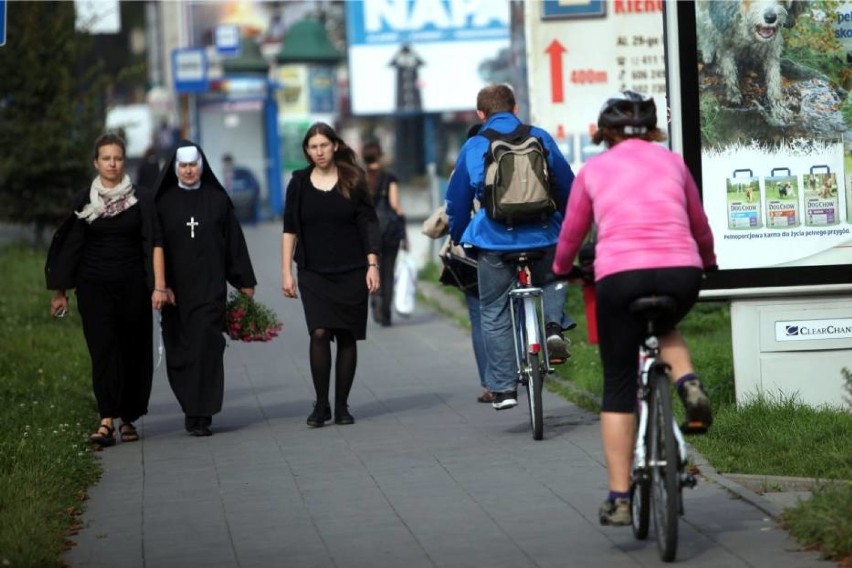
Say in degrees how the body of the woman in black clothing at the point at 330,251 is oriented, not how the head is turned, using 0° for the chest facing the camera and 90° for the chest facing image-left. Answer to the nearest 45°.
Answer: approximately 0°

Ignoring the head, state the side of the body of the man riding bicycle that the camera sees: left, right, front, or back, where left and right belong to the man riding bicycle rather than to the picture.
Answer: back

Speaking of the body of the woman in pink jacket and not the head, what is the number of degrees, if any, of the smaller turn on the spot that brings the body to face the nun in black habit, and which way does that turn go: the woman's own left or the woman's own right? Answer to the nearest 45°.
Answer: approximately 45° to the woman's own left

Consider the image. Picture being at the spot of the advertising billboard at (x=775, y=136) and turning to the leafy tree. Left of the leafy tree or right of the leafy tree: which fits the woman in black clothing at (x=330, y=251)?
left

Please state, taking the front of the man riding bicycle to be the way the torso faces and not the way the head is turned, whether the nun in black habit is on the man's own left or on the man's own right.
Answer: on the man's own left

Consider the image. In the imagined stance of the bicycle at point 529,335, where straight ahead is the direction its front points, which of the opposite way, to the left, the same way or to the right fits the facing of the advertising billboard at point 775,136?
the opposite way

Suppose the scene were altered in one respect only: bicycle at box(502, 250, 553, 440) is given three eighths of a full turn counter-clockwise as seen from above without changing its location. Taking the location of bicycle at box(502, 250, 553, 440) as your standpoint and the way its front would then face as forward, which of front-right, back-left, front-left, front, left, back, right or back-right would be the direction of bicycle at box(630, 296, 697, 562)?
front-left

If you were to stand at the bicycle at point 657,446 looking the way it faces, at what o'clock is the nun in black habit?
The nun in black habit is roughly at 11 o'clock from the bicycle.

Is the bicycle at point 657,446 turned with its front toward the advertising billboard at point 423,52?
yes

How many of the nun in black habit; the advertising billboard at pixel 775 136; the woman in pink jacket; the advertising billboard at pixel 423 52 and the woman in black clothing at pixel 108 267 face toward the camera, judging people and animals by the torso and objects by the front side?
4

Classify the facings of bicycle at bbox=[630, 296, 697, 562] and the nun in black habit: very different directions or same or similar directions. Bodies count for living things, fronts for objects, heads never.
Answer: very different directions

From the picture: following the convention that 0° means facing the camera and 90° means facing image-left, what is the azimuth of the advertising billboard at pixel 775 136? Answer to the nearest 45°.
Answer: approximately 0°
